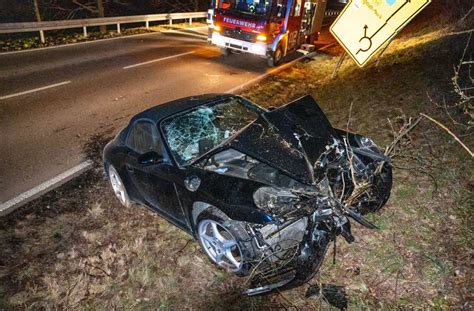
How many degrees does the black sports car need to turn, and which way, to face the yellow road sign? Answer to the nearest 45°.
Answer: approximately 90° to its left

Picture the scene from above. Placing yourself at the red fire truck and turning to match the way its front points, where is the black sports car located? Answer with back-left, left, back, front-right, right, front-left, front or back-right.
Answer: front-left

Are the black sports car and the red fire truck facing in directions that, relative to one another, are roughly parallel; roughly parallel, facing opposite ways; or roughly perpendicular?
roughly perpendicular

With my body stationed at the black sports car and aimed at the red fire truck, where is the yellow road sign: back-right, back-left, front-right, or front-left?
front-right

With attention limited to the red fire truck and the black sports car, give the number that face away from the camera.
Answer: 0

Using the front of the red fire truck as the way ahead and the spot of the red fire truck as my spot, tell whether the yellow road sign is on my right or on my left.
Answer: on my left

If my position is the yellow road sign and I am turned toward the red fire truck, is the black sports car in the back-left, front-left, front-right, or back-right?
back-left
